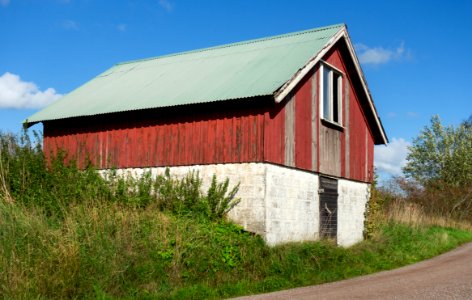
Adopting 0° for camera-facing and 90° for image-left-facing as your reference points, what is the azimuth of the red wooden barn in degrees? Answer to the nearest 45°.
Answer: approximately 315°
